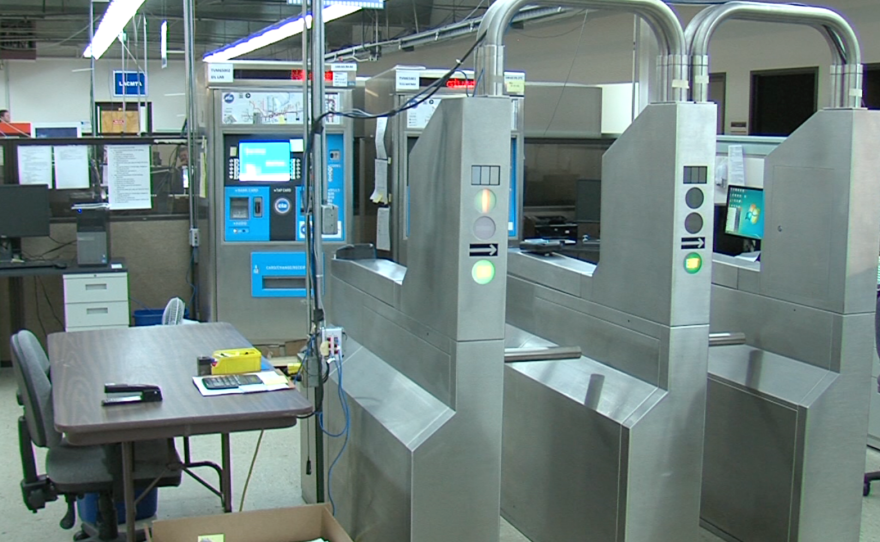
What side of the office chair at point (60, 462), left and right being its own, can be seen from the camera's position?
right

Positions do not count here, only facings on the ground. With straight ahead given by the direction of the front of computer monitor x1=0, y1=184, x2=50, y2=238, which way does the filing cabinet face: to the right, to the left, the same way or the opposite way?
the same way

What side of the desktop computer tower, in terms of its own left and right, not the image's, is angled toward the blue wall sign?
back

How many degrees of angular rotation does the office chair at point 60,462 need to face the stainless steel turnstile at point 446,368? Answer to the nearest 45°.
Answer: approximately 45° to its right

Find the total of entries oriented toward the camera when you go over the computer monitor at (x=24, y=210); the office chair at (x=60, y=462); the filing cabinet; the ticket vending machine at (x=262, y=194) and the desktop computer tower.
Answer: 4

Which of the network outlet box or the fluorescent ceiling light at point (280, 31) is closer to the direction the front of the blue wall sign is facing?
the network outlet box

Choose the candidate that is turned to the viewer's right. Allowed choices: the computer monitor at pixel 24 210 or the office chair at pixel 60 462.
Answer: the office chair

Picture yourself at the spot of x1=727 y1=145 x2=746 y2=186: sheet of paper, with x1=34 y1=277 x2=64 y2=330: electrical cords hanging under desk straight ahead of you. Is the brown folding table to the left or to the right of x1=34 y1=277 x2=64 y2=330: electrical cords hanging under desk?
left

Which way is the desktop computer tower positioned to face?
toward the camera

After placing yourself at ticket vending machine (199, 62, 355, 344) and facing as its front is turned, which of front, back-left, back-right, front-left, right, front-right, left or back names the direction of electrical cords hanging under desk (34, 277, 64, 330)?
right

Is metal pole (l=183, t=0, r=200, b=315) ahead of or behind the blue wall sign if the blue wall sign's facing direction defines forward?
ahead

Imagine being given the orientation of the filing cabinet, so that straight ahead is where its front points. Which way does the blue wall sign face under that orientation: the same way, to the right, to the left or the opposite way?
the same way

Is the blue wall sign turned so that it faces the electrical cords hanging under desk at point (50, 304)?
yes

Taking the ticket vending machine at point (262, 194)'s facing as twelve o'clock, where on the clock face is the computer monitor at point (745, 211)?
The computer monitor is roughly at 10 o'clock from the ticket vending machine.

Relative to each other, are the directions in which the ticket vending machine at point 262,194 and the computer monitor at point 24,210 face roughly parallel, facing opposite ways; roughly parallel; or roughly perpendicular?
roughly parallel

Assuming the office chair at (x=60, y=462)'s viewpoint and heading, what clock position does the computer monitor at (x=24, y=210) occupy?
The computer monitor is roughly at 9 o'clock from the office chair.

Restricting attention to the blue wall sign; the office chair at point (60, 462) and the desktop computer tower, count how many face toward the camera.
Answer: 2

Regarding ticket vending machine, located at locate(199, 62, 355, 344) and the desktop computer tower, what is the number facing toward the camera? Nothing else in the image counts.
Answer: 2

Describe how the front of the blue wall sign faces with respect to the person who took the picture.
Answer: facing the viewer

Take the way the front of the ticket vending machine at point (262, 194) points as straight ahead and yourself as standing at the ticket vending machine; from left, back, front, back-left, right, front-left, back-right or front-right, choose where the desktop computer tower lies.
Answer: right
